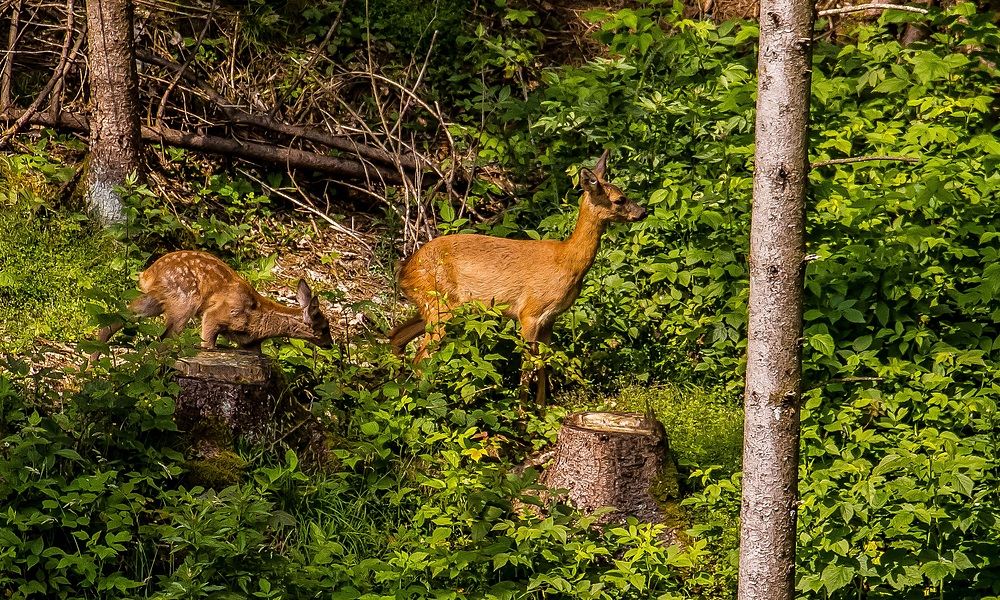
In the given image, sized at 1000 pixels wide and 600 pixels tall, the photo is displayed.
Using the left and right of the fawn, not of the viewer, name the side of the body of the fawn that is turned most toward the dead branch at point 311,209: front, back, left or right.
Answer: left

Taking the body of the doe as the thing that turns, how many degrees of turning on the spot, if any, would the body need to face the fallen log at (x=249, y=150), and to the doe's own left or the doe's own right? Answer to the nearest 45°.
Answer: approximately 135° to the doe's own left

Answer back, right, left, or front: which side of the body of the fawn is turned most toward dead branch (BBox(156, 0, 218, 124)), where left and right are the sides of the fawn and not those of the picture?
left

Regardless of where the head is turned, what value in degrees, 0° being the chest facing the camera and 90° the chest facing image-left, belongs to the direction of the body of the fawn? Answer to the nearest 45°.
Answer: approximately 270°

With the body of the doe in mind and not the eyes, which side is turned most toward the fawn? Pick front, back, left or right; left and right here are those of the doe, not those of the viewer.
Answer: back

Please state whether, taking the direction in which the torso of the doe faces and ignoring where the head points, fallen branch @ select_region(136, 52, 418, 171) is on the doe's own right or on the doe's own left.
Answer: on the doe's own left

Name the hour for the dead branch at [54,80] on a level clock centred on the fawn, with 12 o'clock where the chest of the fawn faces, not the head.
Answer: The dead branch is roughly at 8 o'clock from the fawn.

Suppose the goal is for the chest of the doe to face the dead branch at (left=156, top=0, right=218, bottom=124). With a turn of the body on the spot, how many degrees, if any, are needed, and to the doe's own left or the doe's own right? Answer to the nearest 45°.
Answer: approximately 135° to the doe's own left

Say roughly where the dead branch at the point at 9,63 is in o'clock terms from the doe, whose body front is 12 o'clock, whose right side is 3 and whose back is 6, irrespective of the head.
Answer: The dead branch is roughly at 7 o'clock from the doe.

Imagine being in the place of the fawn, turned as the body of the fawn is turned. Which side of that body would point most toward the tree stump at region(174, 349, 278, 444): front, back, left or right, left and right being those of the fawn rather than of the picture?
right

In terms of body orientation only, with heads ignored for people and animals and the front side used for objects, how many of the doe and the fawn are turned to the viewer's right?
2

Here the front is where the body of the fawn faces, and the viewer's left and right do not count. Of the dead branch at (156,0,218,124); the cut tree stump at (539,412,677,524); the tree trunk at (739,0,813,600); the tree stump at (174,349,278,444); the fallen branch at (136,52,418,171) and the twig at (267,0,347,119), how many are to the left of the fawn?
3

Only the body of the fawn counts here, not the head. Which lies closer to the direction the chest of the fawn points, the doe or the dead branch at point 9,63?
the doe

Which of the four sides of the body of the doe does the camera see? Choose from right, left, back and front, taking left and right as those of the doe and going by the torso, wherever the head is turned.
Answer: right
